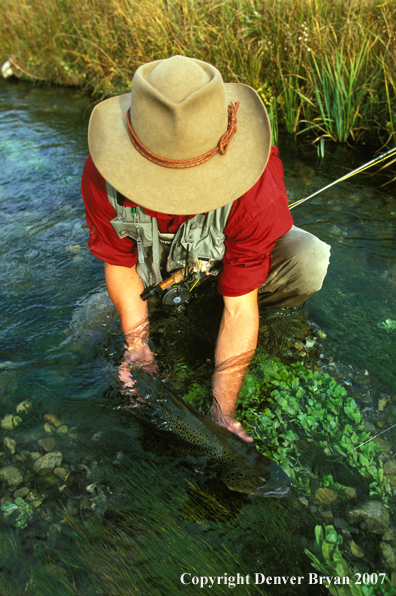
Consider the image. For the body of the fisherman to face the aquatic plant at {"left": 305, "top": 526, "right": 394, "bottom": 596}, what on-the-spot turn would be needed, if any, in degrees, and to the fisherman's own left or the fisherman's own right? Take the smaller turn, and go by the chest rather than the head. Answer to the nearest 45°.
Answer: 0° — they already face it

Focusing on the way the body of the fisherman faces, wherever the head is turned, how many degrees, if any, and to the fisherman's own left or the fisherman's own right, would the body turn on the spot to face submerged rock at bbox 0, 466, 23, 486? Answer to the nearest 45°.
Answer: approximately 45° to the fisherman's own right

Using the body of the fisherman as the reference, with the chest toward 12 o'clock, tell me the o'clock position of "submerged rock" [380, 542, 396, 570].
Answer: The submerged rock is roughly at 11 o'clock from the fisherman.

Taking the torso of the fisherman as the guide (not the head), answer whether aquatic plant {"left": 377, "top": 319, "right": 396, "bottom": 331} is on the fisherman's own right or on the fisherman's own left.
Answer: on the fisherman's own left

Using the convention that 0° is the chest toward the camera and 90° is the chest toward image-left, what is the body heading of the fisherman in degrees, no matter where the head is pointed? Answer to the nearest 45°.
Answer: approximately 0°
